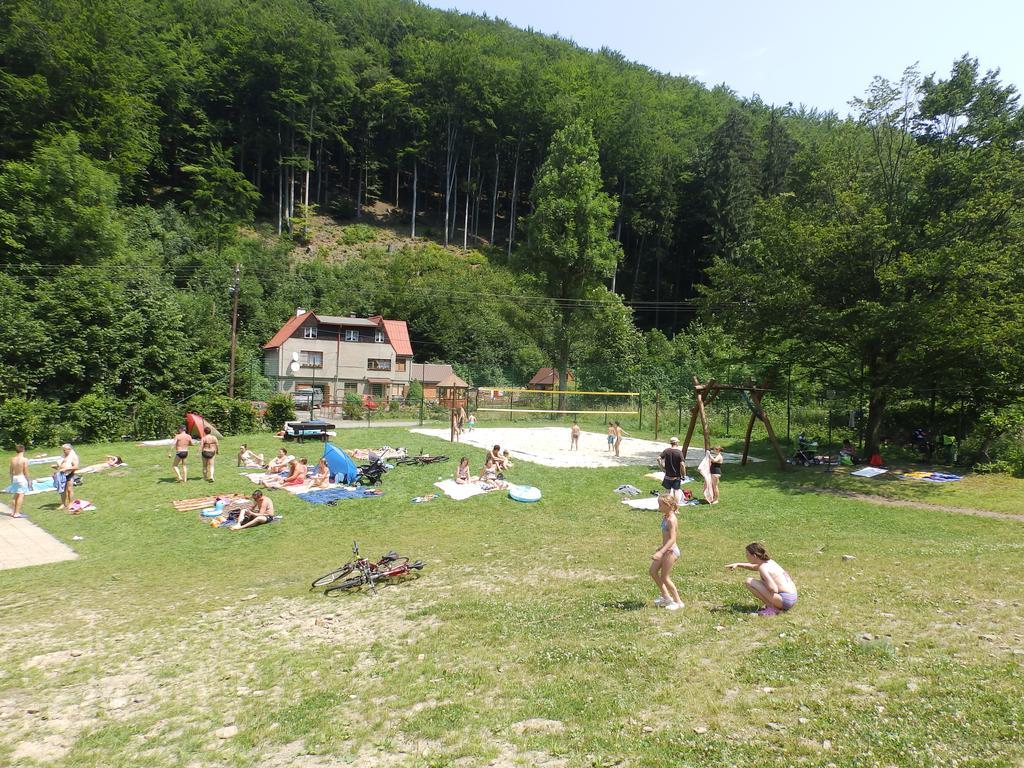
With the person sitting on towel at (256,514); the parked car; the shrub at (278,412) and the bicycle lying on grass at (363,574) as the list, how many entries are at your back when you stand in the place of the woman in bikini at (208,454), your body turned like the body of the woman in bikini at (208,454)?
2
